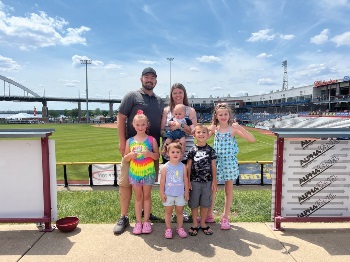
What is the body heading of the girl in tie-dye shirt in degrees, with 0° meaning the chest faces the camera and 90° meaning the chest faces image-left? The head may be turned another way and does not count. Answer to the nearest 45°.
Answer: approximately 0°

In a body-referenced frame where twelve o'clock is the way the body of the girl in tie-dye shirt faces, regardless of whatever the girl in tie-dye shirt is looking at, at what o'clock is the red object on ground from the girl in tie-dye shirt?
The red object on ground is roughly at 3 o'clock from the girl in tie-dye shirt.

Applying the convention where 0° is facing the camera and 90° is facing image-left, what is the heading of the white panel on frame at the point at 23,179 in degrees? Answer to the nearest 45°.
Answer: approximately 0°

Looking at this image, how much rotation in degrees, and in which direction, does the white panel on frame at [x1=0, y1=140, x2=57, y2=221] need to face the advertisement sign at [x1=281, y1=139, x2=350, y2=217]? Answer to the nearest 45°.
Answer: approximately 45° to its left

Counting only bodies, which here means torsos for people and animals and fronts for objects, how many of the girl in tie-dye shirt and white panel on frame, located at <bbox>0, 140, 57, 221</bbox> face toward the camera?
2

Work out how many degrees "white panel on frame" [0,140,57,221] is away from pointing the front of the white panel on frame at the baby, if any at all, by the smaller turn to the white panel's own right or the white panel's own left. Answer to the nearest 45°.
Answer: approximately 45° to the white panel's own left
